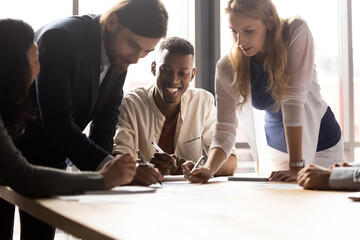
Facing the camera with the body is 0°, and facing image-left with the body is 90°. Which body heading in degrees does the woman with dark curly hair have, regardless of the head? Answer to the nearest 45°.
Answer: approximately 270°

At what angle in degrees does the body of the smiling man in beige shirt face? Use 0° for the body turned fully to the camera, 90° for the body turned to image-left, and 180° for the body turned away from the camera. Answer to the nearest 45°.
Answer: approximately 0°

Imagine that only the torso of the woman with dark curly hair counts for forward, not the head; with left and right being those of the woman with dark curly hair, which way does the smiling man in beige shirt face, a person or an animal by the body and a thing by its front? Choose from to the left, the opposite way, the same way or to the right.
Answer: to the right

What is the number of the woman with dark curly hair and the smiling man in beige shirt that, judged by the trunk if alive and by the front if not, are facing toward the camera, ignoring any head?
1

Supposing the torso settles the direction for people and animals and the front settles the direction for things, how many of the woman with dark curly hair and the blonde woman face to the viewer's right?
1

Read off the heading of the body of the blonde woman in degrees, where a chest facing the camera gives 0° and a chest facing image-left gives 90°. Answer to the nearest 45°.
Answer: approximately 45°

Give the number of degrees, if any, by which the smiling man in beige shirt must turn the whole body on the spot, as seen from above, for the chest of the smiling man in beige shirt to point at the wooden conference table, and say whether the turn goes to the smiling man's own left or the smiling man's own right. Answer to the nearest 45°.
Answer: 0° — they already face it

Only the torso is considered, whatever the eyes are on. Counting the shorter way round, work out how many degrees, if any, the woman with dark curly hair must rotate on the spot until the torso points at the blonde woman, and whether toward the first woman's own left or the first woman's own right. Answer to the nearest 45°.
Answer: approximately 45° to the first woman's own left

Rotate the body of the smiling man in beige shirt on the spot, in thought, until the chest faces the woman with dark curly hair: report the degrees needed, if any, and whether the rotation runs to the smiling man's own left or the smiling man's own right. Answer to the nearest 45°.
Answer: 0° — they already face them
